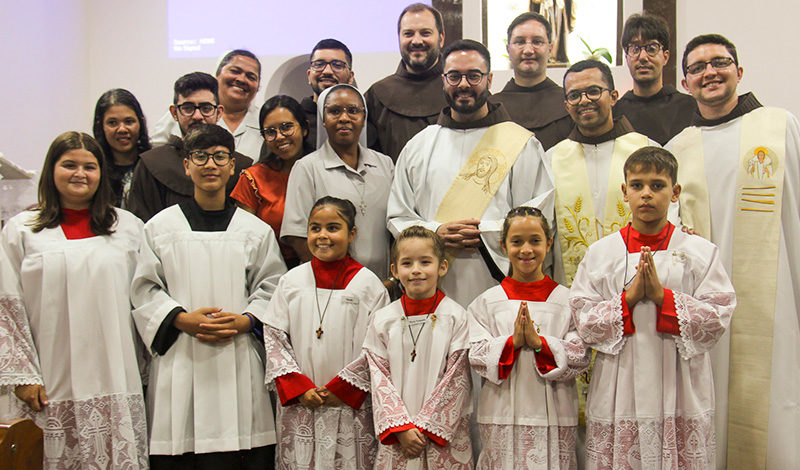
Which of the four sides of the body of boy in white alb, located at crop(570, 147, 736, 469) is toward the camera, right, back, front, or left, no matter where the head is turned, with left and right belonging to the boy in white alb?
front

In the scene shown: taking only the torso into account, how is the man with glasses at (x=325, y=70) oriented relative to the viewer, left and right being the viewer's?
facing the viewer

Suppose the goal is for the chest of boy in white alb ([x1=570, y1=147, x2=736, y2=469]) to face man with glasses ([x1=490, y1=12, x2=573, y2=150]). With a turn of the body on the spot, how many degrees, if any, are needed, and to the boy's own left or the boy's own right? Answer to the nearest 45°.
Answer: approximately 135° to the boy's own right

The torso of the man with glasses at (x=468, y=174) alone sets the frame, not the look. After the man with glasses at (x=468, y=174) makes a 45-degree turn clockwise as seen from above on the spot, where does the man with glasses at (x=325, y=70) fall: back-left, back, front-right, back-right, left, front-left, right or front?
right

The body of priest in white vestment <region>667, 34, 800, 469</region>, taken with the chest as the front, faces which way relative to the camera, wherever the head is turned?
toward the camera

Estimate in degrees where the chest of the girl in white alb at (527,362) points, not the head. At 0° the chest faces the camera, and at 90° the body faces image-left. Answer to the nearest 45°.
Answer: approximately 0°

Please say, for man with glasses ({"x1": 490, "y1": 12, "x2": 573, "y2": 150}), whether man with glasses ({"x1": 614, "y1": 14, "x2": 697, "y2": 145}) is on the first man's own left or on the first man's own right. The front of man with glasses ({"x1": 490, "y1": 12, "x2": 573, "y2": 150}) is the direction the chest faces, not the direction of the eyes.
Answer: on the first man's own left

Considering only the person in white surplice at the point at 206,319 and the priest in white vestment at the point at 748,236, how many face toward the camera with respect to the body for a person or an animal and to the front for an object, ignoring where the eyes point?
2

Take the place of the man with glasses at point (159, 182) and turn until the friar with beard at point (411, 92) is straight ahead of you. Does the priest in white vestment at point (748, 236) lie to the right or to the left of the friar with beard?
right

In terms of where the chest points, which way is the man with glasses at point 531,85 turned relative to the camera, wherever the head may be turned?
toward the camera

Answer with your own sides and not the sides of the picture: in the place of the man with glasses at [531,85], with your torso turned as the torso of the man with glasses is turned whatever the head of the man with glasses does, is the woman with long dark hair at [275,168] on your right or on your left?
on your right
